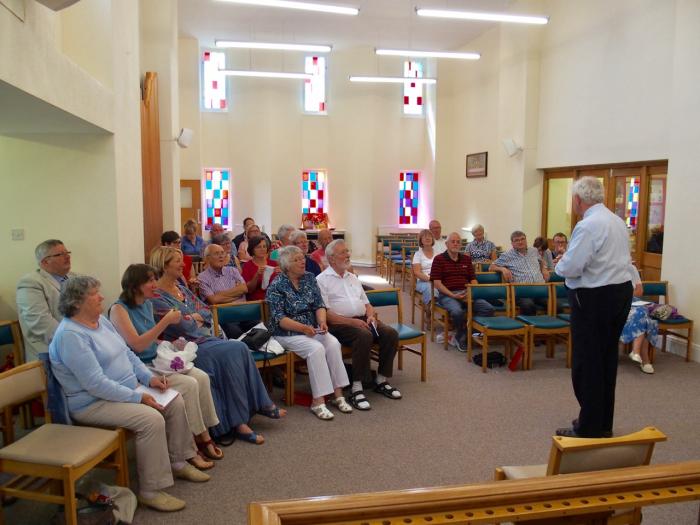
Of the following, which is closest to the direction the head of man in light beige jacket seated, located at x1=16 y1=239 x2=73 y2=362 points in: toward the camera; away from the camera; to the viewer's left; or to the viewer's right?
to the viewer's right

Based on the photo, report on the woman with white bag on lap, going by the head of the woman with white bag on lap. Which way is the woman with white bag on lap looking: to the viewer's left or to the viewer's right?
to the viewer's right

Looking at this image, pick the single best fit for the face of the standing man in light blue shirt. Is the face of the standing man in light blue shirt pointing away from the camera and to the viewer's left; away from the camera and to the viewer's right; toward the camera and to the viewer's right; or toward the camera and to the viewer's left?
away from the camera and to the viewer's left

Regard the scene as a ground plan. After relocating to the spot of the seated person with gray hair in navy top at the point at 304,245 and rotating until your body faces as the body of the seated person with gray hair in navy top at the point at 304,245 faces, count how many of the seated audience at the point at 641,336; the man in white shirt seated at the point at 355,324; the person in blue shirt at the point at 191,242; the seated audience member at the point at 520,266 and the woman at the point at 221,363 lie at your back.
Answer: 1

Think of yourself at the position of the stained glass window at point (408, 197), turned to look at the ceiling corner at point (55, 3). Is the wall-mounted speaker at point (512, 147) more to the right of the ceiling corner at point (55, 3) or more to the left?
left

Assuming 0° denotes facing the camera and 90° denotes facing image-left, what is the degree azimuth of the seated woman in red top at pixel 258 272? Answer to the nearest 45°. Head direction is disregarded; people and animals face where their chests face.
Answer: approximately 315°

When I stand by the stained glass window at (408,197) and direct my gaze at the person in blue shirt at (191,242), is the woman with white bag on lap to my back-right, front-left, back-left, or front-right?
front-left

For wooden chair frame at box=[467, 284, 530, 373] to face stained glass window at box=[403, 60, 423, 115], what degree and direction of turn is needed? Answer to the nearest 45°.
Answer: approximately 135° to its left

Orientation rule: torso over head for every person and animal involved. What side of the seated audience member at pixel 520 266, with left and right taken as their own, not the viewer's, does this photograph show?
front

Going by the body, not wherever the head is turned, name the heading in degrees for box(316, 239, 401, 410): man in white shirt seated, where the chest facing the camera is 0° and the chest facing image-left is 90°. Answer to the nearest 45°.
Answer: approximately 315°

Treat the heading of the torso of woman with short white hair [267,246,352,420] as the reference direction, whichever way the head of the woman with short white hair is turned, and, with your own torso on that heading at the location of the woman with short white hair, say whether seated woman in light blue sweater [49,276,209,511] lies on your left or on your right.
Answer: on your right

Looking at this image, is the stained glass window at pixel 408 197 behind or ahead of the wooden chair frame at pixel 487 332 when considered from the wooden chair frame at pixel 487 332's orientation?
behind

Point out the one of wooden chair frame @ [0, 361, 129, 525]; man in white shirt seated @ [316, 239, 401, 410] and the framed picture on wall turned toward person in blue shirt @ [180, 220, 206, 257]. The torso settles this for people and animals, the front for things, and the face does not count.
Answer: the framed picture on wall

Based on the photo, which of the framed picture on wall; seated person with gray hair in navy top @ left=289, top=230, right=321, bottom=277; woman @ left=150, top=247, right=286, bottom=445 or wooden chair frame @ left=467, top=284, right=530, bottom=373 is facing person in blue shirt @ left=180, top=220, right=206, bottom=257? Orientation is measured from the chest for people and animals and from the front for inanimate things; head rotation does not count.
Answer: the framed picture on wall

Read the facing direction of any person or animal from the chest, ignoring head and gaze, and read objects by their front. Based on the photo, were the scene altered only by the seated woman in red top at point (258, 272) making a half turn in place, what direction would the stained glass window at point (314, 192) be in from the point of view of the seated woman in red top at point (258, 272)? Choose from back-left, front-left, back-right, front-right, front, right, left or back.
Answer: front-right

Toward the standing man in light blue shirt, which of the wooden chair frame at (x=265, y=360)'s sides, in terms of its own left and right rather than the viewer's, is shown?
front

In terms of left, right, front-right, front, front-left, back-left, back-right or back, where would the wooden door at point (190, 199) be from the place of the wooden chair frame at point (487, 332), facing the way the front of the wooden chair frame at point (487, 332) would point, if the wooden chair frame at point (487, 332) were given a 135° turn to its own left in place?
front-left

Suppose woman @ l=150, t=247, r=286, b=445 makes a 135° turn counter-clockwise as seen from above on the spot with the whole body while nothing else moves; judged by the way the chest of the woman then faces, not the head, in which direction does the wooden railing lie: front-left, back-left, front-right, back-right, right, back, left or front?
back
